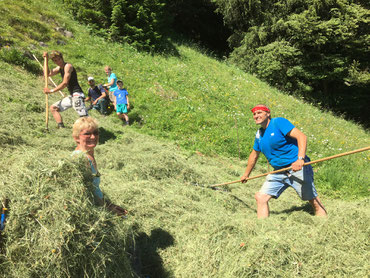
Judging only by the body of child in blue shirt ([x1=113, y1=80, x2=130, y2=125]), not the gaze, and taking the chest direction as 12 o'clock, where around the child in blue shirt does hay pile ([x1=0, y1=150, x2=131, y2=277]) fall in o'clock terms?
The hay pile is roughly at 12 o'clock from the child in blue shirt.

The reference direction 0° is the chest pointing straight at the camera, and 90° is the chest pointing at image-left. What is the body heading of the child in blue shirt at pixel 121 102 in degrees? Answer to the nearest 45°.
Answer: approximately 0°

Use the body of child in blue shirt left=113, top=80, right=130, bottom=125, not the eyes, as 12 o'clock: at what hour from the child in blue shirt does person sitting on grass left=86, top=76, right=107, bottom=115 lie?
The person sitting on grass is roughly at 4 o'clock from the child in blue shirt.

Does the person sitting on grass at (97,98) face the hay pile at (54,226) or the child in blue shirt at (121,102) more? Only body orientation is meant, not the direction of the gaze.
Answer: the hay pile

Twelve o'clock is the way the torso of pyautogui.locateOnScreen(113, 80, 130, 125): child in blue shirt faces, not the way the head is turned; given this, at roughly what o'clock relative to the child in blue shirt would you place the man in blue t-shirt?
The man in blue t-shirt is roughly at 11 o'clock from the child in blue shirt.

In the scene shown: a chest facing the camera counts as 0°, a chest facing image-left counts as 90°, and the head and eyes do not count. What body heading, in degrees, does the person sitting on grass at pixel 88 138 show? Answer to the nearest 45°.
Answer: approximately 315°

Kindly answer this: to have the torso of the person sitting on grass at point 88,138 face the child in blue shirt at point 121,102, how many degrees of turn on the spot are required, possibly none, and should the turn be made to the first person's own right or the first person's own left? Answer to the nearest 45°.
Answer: approximately 135° to the first person's own left

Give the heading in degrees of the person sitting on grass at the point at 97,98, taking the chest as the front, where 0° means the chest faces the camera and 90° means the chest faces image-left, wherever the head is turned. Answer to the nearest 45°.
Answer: approximately 45°
